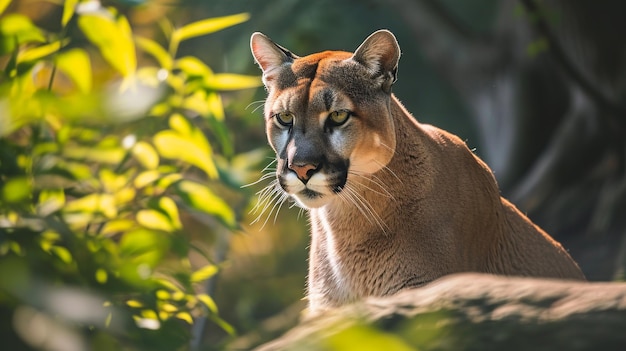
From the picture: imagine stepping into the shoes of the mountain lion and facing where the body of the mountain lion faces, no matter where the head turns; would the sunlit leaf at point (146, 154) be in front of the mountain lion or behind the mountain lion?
in front

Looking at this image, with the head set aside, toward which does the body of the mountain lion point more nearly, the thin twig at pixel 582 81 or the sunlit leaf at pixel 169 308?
the sunlit leaf

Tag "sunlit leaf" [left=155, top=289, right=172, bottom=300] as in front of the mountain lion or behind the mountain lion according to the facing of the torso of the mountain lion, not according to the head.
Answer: in front

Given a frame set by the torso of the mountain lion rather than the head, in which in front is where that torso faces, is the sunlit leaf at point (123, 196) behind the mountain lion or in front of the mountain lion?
in front

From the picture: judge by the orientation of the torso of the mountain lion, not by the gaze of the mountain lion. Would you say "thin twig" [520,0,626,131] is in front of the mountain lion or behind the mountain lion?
behind

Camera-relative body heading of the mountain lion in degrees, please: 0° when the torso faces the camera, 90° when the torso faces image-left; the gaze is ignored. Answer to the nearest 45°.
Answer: approximately 45°
